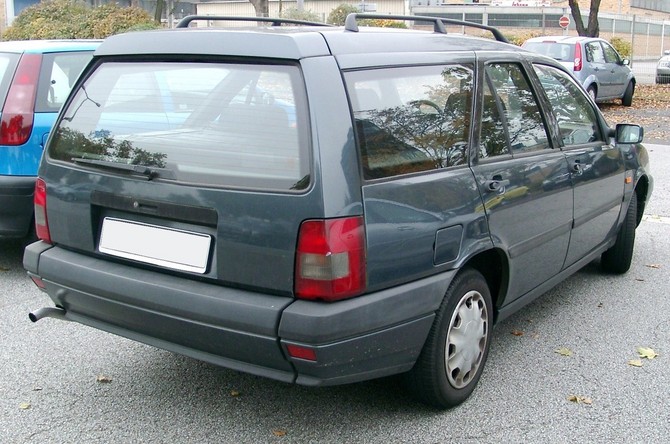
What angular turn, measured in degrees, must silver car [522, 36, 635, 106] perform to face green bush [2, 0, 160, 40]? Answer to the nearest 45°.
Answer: approximately 135° to its left

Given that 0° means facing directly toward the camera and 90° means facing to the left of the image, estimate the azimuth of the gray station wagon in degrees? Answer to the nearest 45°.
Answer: approximately 225°

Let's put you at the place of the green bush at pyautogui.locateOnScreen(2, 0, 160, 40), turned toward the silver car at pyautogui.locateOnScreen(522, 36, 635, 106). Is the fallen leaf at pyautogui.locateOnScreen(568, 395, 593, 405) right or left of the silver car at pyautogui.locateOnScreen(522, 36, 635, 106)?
right

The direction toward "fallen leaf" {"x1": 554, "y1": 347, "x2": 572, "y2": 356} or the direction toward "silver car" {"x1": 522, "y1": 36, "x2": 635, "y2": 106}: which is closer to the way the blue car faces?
the silver car

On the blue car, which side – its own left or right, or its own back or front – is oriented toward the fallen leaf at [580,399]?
right

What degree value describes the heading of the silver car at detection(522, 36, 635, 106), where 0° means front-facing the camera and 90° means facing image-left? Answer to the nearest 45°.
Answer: approximately 225°

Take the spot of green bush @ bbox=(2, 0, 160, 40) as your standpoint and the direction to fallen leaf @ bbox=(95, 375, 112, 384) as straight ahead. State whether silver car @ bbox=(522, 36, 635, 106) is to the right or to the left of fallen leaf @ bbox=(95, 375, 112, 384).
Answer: left
